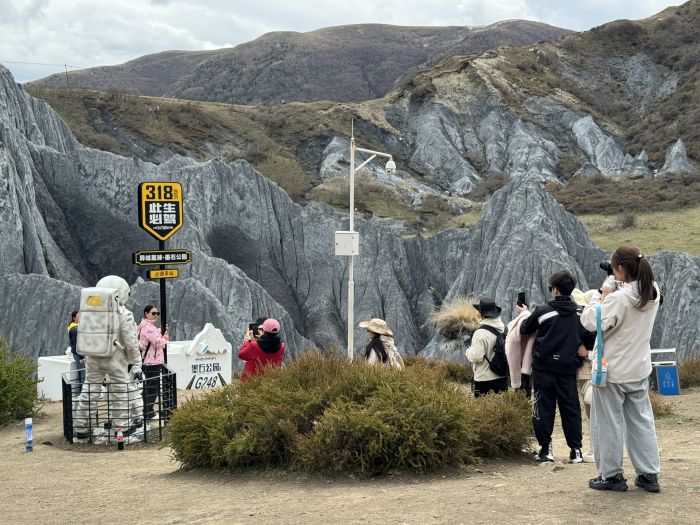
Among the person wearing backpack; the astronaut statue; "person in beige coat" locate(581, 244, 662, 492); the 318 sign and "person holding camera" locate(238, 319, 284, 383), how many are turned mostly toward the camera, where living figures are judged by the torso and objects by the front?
1

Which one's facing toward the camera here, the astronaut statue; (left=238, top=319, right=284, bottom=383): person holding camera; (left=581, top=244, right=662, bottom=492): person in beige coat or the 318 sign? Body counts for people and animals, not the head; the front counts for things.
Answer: the 318 sign

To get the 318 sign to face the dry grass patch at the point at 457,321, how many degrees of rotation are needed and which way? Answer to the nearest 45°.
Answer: approximately 135° to its left

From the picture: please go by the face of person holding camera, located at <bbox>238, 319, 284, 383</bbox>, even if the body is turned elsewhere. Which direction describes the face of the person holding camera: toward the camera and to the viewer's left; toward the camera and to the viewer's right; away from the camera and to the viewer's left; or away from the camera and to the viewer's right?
away from the camera and to the viewer's left

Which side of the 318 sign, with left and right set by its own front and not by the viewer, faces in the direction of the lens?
front

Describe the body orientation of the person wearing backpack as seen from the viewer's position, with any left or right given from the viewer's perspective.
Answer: facing away from the viewer and to the left of the viewer

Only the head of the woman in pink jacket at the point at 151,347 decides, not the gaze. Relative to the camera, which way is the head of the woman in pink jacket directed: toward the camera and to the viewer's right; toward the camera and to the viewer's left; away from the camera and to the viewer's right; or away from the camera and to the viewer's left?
toward the camera and to the viewer's right

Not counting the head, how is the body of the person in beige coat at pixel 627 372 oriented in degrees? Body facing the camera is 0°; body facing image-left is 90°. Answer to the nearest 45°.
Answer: approximately 135°

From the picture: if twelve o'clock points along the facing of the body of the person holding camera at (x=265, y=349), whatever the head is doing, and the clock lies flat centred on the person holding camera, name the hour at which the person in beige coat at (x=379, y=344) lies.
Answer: The person in beige coat is roughly at 5 o'clock from the person holding camera.

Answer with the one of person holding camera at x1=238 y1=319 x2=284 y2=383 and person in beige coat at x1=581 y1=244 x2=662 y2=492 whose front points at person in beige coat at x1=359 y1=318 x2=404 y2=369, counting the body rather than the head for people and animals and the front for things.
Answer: person in beige coat at x1=581 y1=244 x2=662 y2=492

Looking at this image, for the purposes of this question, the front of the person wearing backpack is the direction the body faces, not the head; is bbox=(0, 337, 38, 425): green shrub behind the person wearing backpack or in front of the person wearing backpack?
in front

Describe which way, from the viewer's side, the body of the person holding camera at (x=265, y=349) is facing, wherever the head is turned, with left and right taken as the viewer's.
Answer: facing away from the viewer and to the left of the viewer

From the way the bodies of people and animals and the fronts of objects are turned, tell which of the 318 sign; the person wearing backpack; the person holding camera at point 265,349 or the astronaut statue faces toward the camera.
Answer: the 318 sign
